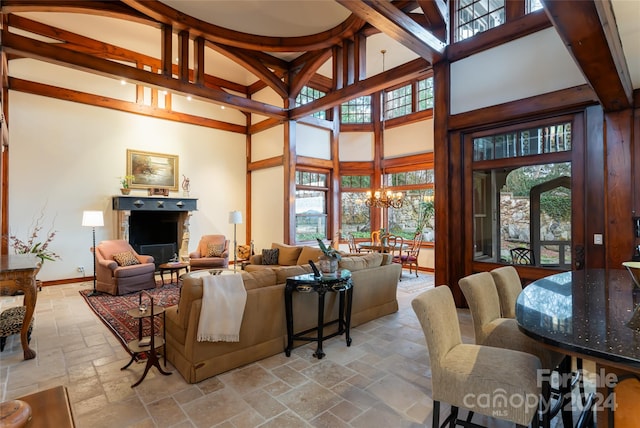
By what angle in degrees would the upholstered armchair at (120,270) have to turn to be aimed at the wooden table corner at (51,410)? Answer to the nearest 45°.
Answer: approximately 45° to its right

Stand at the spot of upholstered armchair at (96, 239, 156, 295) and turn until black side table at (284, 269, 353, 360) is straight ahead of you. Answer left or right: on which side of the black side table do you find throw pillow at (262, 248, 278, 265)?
left

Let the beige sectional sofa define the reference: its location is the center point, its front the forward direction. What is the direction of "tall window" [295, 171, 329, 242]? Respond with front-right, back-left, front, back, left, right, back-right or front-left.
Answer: front-right

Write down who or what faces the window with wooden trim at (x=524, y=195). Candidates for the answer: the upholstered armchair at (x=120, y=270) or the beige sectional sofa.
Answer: the upholstered armchair

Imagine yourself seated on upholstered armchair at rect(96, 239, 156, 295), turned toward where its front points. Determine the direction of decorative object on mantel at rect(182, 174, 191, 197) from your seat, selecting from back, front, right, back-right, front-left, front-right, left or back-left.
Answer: left

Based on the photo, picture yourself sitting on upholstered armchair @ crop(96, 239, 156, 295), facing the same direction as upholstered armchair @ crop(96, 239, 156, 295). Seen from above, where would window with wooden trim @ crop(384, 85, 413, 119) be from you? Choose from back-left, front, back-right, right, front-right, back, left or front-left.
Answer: front-left

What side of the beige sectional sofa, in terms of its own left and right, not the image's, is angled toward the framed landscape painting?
front

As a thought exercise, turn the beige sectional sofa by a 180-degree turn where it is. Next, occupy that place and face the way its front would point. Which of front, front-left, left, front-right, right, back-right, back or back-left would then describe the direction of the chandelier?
left

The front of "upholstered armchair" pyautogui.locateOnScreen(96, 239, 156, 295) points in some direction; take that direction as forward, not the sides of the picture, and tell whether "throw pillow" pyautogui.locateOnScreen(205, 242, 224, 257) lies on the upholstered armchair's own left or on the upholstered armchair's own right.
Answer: on the upholstered armchair's own left

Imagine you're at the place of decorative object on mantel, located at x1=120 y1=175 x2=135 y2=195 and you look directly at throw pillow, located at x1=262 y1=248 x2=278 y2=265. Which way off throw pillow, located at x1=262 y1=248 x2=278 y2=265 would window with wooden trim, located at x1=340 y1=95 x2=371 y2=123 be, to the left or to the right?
left

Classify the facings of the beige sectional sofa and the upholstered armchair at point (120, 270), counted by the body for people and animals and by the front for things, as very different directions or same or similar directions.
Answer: very different directions

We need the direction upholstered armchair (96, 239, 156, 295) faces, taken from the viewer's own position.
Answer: facing the viewer and to the right of the viewer

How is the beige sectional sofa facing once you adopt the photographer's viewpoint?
facing away from the viewer and to the left of the viewer

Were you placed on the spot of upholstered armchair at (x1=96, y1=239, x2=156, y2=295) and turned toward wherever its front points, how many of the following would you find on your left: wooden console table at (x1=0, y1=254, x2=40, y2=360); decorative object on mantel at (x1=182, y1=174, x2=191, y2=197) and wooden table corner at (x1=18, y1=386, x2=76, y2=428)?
1
